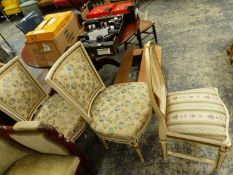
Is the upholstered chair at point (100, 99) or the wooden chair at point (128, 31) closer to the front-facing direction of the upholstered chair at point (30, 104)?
the upholstered chair

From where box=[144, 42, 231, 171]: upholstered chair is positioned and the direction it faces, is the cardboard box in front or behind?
behind

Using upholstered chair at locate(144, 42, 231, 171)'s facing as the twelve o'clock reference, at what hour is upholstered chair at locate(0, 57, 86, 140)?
upholstered chair at locate(0, 57, 86, 140) is roughly at 6 o'clock from upholstered chair at locate(144, 42, 231, 171).

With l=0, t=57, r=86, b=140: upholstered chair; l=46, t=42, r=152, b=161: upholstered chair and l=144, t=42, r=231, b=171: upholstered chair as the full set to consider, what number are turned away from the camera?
0

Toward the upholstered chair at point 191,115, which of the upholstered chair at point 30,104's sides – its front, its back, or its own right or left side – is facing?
front

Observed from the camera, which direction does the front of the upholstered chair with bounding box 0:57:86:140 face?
facing the viewer and to the right of the viewer

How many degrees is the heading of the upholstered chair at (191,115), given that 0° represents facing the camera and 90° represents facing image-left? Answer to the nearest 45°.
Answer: approximately 270°

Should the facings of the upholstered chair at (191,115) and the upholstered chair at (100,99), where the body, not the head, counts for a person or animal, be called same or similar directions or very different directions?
same or similar directions

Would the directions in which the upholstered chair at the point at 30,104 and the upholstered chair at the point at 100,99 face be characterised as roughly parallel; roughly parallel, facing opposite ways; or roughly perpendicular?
roughly parallel

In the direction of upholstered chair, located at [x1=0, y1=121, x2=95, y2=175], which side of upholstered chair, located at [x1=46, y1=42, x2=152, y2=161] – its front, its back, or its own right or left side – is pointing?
right

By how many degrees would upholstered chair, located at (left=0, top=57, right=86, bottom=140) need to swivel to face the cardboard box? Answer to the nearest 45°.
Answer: approximately 90° to its left

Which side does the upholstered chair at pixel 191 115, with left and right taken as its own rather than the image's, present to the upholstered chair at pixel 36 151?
back

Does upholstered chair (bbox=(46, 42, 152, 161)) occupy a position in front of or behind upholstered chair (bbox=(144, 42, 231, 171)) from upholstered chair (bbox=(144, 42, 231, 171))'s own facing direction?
behind

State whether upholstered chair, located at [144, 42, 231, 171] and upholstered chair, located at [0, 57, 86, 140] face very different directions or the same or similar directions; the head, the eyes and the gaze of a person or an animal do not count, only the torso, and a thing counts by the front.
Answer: same or similar directions

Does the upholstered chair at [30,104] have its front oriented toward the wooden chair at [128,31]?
no

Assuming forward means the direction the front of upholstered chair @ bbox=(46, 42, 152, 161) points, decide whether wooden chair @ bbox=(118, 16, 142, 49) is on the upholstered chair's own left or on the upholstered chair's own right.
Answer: on the upholstered chair's own left
